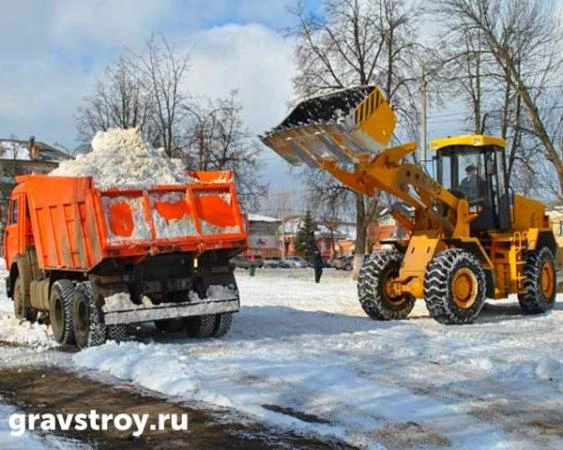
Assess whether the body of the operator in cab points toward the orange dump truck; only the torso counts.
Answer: yes

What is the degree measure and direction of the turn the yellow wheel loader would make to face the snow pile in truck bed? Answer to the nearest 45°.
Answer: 0° — it already faces it

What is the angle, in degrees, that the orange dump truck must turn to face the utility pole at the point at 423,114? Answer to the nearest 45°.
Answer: approximately 90° to its right

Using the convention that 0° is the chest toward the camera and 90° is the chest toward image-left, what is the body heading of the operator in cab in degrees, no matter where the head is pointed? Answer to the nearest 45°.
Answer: approximately 45°

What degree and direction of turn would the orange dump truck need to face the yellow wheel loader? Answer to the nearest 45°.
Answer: approximately 135° to its right

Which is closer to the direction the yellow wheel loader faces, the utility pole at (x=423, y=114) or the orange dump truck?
the orange dump truck

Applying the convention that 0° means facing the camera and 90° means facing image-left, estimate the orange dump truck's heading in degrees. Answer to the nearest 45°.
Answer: approximately 135°

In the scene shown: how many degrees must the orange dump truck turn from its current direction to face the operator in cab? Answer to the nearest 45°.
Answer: approximately 135° to its right

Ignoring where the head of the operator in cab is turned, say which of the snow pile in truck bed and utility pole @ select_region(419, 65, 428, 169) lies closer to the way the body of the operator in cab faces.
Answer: the snow pile in truck bed

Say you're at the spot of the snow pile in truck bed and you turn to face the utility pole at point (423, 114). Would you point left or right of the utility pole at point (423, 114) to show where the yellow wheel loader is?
right

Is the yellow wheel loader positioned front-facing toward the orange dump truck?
yes

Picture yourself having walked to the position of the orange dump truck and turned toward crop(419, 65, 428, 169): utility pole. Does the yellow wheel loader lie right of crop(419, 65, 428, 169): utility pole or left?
right
